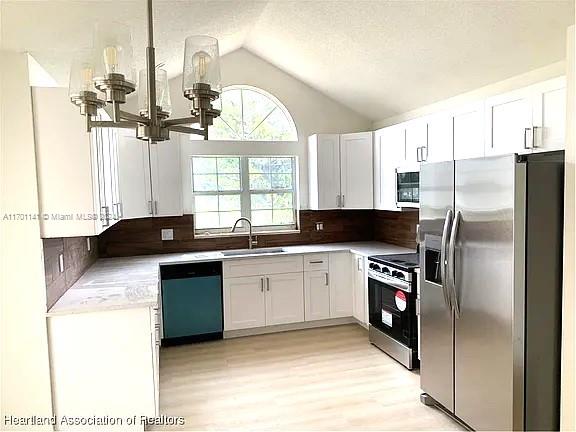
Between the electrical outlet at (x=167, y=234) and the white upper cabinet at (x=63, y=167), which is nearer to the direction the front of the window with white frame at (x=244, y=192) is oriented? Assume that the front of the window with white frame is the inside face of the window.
the white upper cabinet

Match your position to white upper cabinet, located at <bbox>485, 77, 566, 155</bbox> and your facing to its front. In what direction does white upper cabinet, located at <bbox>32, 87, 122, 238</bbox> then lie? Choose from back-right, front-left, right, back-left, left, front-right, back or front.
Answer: front

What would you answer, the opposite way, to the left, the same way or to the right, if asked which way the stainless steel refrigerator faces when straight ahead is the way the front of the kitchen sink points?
to the right

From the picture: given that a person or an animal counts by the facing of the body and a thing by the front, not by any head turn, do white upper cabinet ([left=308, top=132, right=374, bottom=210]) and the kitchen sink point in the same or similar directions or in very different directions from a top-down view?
same or similar directions

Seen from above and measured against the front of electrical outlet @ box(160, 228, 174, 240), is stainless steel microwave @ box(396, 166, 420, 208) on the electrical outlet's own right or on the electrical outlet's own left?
on the electrical outlet's own left

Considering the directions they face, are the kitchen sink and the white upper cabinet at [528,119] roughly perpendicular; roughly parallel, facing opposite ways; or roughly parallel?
roughly perpendicular

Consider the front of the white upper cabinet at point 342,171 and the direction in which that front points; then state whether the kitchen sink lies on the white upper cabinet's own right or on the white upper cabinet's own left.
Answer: on the white upper cabinet's own right

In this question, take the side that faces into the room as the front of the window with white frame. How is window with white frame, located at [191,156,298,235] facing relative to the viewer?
toward the camera

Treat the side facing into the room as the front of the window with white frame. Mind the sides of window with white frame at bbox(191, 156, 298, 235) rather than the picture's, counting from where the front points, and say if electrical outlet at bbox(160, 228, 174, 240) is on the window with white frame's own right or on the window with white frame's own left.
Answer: on the window with white frame's own right

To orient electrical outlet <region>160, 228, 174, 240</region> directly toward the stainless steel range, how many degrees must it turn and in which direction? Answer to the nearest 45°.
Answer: approximately 45° to its left

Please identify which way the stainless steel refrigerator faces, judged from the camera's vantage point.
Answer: facing the viewer and to the left of the viewer

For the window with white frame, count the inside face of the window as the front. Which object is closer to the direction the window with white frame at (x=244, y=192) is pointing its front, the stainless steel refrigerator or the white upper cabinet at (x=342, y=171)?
the stainless steel refrigerator

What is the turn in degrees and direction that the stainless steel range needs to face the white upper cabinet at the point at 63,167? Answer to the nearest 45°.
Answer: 0° — it already faces it

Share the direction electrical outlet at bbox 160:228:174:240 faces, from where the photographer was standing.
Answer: facing the viewer
